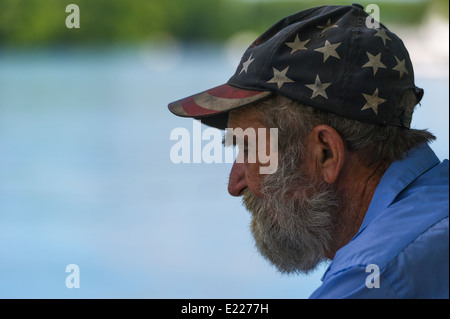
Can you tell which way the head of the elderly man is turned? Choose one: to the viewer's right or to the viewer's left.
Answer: to the viewer's left

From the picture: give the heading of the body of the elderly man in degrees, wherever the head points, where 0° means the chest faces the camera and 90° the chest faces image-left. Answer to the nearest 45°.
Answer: approximately 90°
